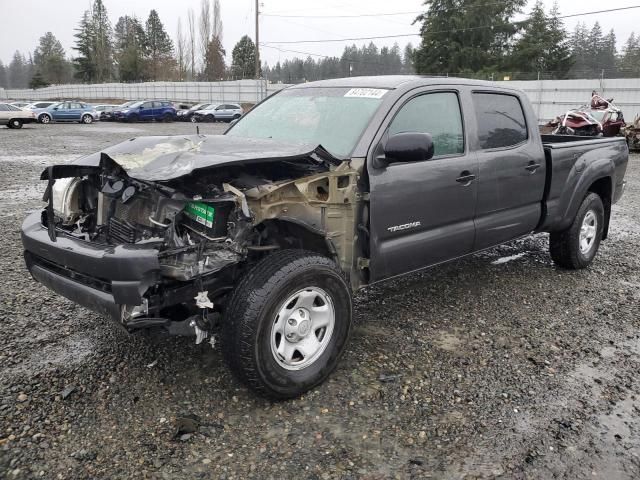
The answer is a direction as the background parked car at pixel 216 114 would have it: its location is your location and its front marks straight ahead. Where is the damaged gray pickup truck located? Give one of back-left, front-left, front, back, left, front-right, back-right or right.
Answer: front-left

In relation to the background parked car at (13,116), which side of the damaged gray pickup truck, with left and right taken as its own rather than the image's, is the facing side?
right

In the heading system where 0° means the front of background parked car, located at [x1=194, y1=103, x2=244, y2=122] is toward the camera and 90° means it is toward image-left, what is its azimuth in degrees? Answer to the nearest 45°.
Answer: approximately 45°

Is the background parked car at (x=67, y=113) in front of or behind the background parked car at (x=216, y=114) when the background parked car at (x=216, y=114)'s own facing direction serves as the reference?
in front
